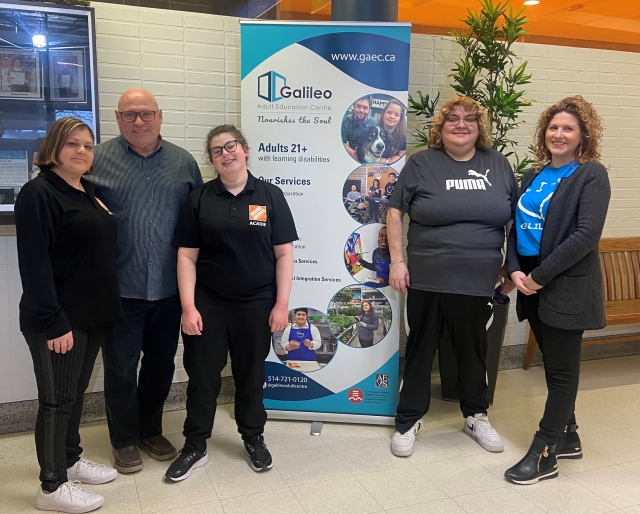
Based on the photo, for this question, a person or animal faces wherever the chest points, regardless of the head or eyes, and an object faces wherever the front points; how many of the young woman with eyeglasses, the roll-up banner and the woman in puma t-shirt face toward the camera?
3

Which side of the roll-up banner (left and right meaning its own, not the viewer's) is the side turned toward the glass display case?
right

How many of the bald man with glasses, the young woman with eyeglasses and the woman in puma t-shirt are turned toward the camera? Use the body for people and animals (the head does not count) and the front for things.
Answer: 3

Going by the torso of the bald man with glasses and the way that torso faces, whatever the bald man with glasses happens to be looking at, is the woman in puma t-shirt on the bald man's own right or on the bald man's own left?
on the bald man's own left

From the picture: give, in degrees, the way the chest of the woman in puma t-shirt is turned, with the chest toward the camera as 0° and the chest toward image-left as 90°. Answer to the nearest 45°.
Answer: approximately 0°

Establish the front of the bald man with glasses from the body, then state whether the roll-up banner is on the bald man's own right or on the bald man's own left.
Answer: on the bald man's own left

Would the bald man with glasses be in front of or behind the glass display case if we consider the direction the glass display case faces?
in front

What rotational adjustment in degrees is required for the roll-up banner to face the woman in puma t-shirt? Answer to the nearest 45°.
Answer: approximately 45° to its left
